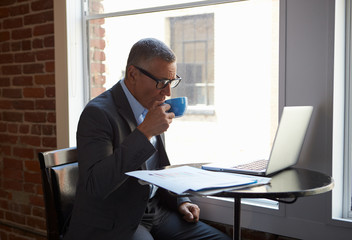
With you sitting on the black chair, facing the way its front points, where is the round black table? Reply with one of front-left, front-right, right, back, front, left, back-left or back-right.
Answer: front

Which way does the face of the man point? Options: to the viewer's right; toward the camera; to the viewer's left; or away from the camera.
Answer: to the viewer's right

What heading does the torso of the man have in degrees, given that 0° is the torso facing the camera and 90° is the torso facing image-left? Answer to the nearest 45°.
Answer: approximately 315°

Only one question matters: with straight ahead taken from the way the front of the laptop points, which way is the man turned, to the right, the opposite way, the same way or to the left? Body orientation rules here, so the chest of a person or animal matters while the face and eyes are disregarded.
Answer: the opposite way

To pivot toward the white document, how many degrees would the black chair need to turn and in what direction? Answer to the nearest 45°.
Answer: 0° — it already faces it

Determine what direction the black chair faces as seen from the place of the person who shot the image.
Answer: facing the viewer and to the right of the viewer

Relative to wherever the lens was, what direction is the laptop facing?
facing away from the viewer and to the left of the viewer
